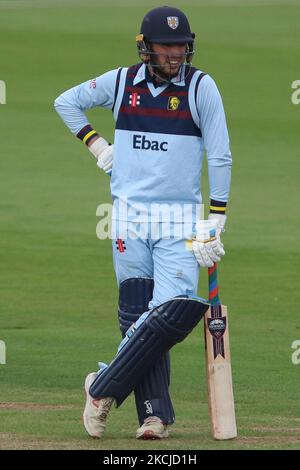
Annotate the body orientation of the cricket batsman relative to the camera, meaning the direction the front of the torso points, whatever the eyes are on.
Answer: toward the camera
